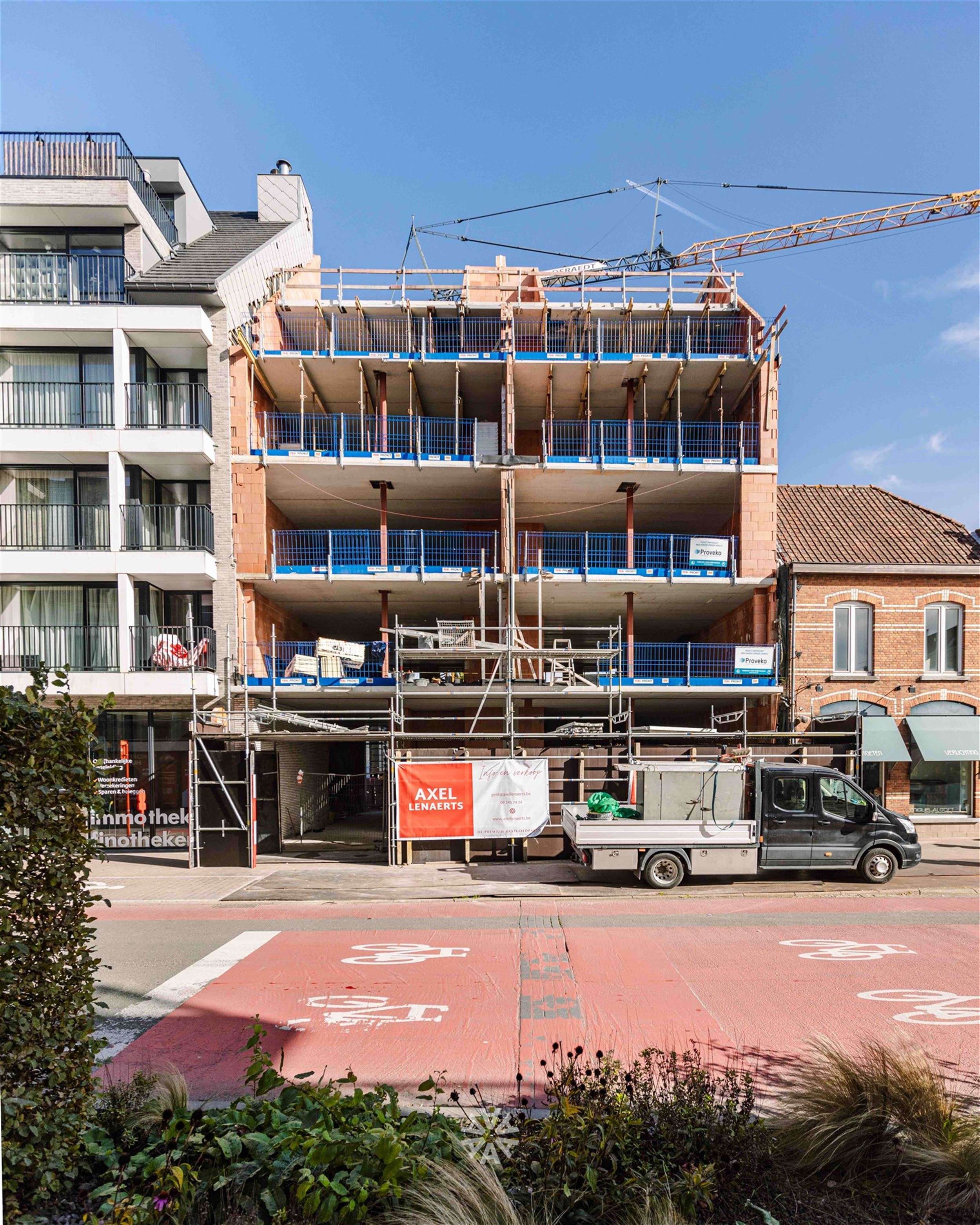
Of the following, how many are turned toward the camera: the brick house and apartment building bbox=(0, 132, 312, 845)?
2

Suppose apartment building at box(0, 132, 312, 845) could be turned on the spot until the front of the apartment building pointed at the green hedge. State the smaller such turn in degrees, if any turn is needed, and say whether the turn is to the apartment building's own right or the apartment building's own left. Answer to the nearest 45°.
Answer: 0° — it already faces it

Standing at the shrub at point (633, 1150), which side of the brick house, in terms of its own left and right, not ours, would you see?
front

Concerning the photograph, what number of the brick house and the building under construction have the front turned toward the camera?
2

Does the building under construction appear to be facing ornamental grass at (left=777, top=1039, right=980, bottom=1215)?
yes

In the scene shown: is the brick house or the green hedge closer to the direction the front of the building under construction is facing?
the green hedge

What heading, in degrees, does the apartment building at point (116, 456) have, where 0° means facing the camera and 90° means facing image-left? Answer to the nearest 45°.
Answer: approximately 0°

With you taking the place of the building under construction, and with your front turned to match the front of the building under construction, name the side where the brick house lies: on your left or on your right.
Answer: on your left

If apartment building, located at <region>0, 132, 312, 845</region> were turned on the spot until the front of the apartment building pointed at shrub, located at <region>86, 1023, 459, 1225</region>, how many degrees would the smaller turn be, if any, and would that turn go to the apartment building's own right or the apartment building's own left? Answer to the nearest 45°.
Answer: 0° — it already faces it

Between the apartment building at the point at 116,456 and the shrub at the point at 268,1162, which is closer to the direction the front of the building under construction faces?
the shrub

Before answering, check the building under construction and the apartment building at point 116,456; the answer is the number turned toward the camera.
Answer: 2

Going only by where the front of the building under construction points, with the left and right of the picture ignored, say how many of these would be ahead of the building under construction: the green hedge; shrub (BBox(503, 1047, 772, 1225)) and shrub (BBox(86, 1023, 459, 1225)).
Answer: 3
